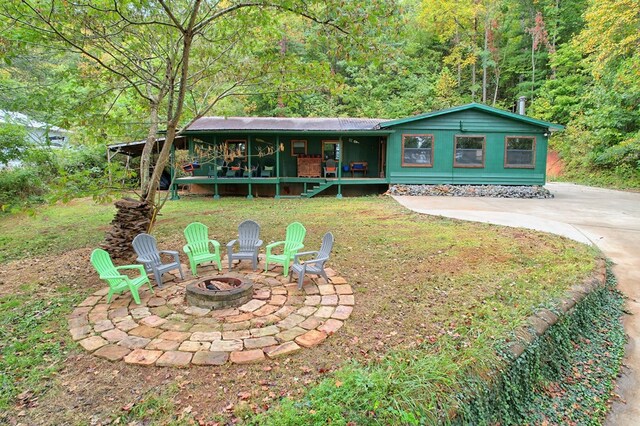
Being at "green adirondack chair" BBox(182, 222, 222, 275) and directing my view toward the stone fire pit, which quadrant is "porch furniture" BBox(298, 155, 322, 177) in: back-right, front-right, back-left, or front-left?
back-left

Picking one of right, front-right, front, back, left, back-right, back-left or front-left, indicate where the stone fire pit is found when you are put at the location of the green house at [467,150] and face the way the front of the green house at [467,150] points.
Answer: front

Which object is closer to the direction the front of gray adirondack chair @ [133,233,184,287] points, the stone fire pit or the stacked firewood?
the stone fire pit

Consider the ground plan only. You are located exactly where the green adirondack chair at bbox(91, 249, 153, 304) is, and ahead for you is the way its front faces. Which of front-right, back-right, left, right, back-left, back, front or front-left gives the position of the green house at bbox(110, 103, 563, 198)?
left

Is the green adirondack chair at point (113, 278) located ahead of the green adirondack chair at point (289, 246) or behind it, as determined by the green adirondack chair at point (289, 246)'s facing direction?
ahead

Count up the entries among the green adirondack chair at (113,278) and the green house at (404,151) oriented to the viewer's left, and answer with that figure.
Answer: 0

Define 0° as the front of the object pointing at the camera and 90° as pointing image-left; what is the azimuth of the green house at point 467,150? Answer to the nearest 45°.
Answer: approximately 0°

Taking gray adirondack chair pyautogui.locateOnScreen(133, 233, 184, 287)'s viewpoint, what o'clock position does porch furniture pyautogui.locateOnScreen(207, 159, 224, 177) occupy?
The porch furniture is roughly at 8 o'clock from the gray adirondack chair.

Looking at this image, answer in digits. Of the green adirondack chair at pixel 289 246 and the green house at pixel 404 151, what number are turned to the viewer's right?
0

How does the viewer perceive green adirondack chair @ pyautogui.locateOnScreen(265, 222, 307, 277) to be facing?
facing the viewer and to the left of the viewer

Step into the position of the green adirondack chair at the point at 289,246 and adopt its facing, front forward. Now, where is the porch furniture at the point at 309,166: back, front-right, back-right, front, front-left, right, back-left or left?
back-right
